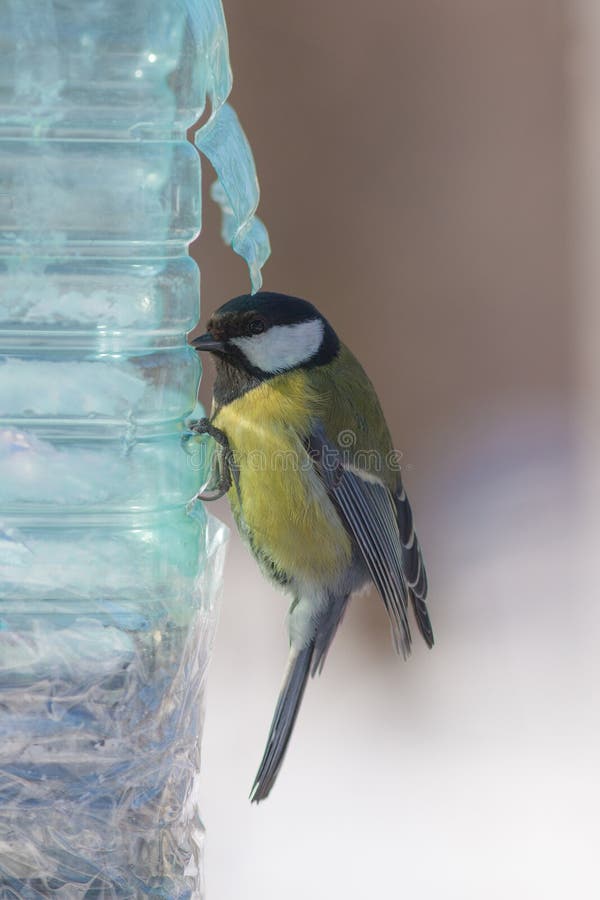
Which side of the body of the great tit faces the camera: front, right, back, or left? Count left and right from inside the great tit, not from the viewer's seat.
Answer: left
